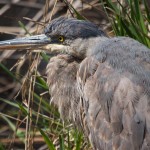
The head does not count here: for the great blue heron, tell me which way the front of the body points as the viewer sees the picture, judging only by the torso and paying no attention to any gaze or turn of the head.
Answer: to the viewer's left

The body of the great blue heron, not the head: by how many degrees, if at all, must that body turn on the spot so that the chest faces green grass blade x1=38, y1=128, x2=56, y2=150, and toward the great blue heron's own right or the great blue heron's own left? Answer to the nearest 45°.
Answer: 0° — it already faces it
